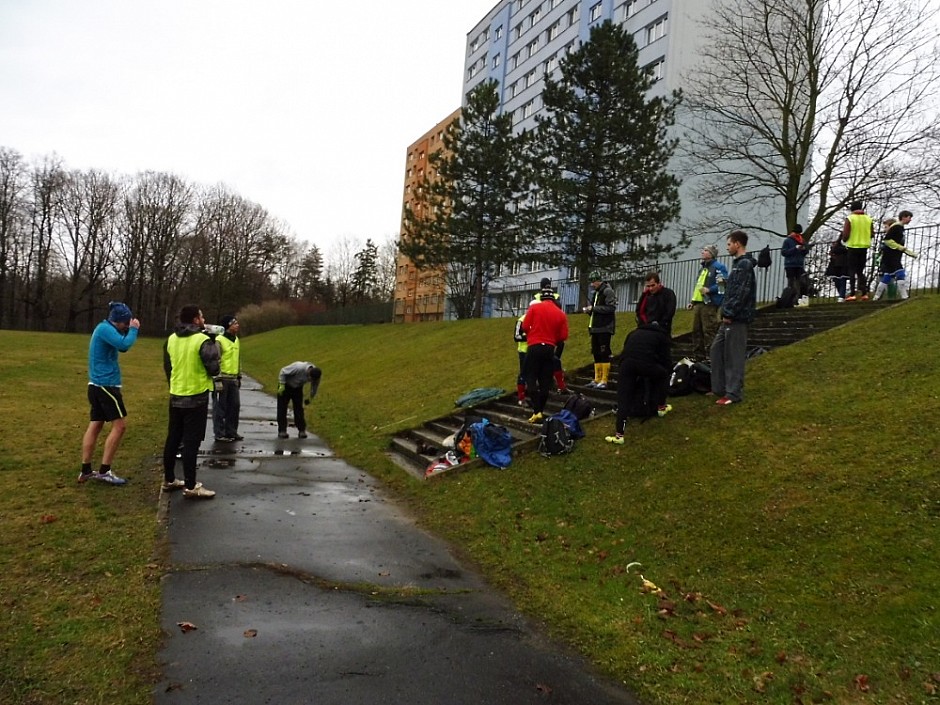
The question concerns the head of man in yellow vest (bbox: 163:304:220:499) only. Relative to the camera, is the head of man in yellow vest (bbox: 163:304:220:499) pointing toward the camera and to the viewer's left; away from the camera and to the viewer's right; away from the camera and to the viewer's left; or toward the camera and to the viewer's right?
away from the camera and to the viewer's right

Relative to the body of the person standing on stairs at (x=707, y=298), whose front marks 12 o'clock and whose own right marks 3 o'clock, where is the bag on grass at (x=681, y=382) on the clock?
The bag on grass is roughly at 11 o'clock from the person standing on stairs.

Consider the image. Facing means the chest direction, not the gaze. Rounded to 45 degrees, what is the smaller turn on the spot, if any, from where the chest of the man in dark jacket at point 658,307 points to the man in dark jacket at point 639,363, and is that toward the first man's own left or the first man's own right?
approximately 45° to the first man's own left

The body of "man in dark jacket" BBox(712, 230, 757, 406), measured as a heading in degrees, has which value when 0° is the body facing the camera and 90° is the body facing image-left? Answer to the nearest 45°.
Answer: approximately 90°

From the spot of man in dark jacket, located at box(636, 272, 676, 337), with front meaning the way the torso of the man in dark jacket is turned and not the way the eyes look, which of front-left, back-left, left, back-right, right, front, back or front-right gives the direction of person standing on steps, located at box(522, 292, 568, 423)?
front-right

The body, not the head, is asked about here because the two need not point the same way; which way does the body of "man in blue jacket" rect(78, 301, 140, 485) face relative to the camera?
to the viewer's right

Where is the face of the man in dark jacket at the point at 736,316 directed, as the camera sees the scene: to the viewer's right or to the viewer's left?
to the viewer's left
